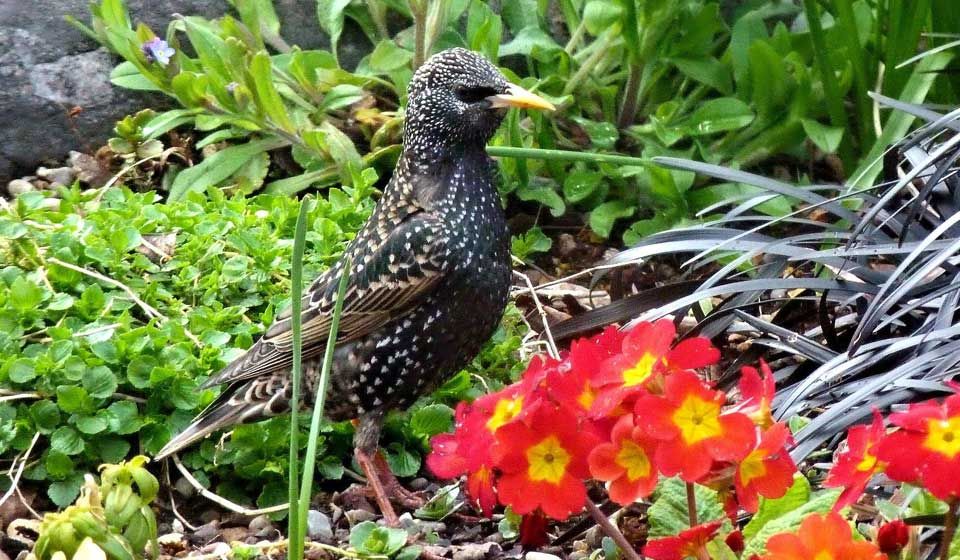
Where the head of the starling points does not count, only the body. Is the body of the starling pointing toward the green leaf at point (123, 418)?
no

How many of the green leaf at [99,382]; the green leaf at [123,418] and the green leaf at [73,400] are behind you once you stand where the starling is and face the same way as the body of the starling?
3

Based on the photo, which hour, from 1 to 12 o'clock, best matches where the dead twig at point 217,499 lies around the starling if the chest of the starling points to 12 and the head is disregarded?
The dead twig is roughly at 5 o'clock from the starling.

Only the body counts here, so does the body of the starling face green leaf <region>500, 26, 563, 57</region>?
no

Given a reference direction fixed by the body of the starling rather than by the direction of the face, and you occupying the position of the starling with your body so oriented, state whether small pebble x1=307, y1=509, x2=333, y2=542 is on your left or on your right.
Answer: on your right

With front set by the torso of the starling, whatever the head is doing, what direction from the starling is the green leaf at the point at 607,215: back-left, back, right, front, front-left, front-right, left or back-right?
front-left

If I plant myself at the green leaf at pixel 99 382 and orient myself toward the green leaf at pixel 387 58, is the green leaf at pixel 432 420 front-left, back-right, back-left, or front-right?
front-right

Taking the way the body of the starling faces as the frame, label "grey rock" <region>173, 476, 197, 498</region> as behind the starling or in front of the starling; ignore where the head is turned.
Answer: behind

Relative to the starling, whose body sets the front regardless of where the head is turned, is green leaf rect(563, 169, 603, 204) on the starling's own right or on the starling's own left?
on the starling's own left

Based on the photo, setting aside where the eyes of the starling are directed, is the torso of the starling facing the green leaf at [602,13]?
no

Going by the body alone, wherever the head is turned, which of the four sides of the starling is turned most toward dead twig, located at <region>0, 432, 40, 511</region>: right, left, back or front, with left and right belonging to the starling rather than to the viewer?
back

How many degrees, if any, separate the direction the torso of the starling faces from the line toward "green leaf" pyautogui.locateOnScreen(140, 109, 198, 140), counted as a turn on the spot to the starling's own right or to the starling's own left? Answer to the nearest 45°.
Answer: approximately 135° to the starling's own left

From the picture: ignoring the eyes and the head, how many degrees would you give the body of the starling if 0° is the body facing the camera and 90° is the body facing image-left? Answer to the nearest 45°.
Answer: approximately 270°

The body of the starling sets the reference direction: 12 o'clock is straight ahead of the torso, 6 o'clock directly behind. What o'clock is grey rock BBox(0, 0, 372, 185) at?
The grey rock is roughly at 8 o'clock from the starling.

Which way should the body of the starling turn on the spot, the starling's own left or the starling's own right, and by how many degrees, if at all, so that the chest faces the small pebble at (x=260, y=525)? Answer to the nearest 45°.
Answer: approximately 135° to the starling's own right

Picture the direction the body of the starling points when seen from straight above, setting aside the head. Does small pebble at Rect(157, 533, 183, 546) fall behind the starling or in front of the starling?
behind

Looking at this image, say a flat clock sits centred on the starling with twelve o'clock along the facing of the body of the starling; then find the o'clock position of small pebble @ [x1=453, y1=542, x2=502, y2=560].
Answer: The small pebble is roughly at 3 o'clock from the starling.

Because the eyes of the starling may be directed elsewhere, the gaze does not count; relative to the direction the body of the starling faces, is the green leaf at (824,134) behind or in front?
in front
